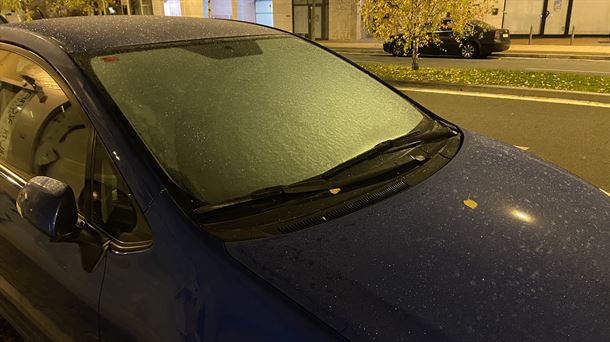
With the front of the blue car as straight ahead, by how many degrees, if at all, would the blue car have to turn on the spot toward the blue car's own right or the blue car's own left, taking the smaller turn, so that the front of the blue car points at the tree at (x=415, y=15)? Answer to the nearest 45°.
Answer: approximately 135° to the blue car's own left

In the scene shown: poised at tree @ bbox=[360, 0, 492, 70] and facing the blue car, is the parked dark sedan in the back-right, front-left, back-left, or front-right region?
back-left

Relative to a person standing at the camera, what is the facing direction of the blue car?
facing the viewer and to the right of the viewer

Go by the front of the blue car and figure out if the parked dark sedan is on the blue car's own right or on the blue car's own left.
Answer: on the blue car's own left
